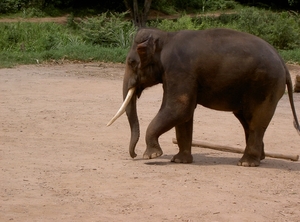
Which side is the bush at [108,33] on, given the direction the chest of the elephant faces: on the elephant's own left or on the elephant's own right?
on the elephant's own right

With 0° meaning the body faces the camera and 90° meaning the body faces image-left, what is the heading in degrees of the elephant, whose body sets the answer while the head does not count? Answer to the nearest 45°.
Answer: approximately 90°
